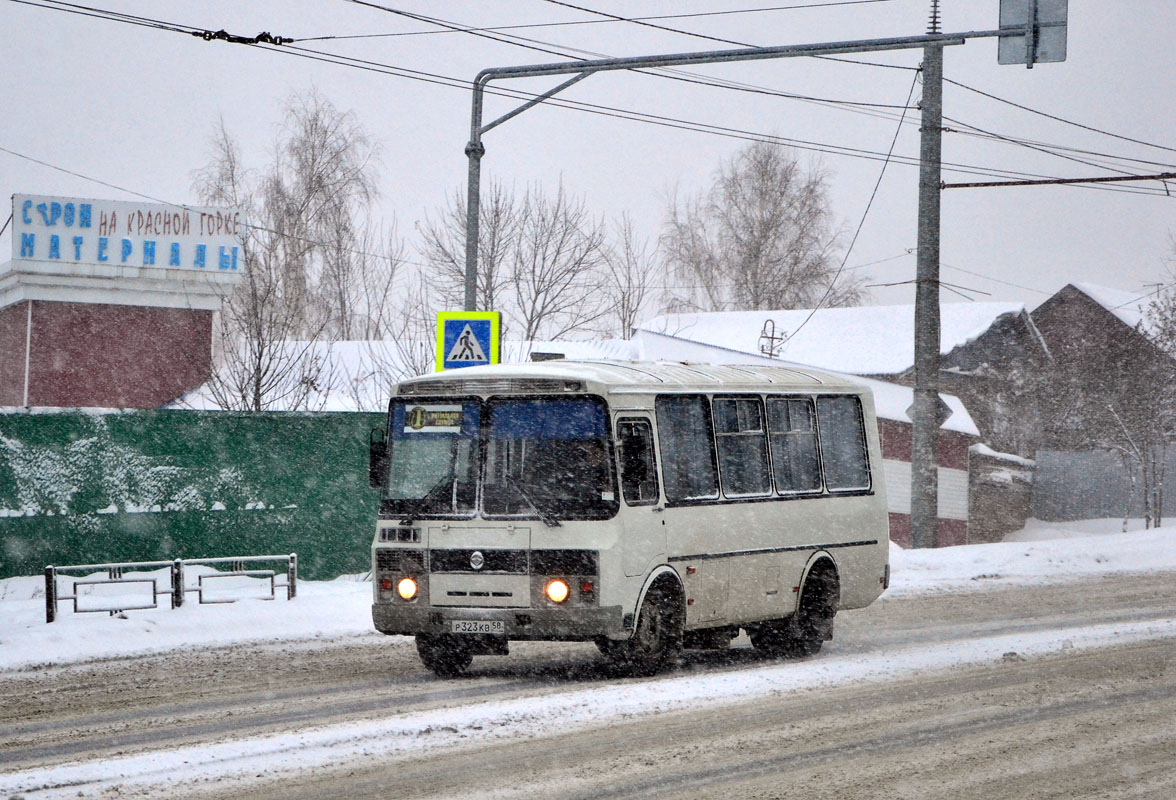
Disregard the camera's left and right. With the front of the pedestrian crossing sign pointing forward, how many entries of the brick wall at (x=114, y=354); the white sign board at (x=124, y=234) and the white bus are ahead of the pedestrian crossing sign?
1

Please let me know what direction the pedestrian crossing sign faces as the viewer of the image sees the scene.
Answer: facing the viewer

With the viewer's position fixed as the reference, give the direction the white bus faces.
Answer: facing the viewer and to the left of the viewer

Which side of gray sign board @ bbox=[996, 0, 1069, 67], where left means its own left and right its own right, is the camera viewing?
back

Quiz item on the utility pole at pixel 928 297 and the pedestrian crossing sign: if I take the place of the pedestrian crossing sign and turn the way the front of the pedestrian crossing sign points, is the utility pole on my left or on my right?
on my left

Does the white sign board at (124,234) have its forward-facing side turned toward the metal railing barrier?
yes

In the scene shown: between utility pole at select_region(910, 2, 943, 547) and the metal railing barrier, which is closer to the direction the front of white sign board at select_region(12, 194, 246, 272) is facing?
the metal railing barrier

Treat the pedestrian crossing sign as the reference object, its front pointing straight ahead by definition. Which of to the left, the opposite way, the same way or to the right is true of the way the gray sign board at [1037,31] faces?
the opposite way

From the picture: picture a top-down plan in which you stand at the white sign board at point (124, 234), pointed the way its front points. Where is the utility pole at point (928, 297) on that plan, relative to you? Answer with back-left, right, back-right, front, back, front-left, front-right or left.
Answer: front-left

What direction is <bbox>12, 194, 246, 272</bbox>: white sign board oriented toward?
toward the camera

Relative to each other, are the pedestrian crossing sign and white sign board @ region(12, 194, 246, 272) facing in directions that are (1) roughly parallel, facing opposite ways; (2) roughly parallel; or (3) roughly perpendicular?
roughly parallel

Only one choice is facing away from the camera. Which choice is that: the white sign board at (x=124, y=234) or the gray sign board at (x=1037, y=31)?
the gray sign board at (x=1037, y=31)

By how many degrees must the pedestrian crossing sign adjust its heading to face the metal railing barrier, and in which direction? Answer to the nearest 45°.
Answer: approximately 90° to its right

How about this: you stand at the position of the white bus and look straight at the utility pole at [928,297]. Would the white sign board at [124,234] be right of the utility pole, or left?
left

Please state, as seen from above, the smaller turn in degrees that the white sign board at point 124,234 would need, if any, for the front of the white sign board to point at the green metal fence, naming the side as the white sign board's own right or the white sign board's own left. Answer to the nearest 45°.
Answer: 0° — it already faces it
